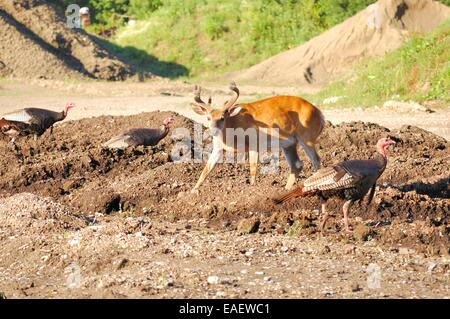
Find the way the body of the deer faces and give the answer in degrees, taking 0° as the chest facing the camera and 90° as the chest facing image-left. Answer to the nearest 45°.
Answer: approximately 45°

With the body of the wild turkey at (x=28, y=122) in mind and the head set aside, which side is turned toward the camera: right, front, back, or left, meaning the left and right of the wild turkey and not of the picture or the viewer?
right

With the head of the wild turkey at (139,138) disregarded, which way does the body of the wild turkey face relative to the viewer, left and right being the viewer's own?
facing to the right of the viewer

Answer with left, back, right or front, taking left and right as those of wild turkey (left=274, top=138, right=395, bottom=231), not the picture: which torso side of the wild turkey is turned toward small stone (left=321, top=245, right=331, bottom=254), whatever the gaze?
right

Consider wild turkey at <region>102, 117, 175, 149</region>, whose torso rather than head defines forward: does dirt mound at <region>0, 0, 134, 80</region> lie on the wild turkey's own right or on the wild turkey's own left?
on the wild turkey's own left

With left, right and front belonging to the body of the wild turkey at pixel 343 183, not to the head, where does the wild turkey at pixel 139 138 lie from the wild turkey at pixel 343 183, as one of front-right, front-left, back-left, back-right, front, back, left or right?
back-left

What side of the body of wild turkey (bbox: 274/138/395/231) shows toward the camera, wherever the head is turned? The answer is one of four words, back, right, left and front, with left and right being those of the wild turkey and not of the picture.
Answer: right

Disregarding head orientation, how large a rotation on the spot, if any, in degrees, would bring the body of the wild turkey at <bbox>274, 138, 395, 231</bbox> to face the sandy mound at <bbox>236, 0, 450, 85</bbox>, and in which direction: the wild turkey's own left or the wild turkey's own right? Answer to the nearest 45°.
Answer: approximately 90° to the wild turkey's own left

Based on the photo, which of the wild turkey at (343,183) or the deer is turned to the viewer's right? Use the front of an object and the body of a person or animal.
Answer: the wild turkey

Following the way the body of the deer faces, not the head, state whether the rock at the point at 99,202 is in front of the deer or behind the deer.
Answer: in front

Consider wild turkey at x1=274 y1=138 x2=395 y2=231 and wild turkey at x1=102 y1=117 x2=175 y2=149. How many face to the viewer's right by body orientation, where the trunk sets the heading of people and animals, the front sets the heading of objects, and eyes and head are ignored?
2

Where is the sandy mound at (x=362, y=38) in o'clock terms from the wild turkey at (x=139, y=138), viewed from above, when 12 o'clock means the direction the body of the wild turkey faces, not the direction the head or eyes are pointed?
The sandy mound is roughly at 10 o'clock from the wild turkey.
